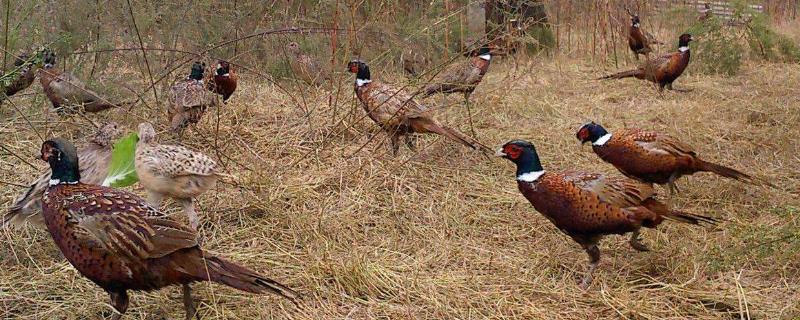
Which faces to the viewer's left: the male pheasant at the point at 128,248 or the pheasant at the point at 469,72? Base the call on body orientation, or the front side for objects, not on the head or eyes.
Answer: the male pheasant

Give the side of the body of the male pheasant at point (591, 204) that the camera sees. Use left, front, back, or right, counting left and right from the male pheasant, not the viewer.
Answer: left

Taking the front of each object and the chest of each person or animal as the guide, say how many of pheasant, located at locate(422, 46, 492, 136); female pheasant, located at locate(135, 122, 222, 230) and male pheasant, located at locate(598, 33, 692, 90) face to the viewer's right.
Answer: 2

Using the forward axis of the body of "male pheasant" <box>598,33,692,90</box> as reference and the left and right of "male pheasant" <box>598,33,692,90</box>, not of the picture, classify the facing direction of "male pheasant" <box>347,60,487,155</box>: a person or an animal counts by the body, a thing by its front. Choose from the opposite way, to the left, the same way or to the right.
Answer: the opposite way

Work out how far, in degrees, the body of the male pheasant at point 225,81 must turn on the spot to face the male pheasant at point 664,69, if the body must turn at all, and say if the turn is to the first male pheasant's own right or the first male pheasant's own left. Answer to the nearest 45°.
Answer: approximately 90° to the first male pheasant's own left

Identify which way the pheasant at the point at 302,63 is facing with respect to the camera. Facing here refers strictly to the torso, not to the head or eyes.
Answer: to the viewer's left

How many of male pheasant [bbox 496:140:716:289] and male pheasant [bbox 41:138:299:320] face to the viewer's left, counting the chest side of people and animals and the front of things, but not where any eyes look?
2

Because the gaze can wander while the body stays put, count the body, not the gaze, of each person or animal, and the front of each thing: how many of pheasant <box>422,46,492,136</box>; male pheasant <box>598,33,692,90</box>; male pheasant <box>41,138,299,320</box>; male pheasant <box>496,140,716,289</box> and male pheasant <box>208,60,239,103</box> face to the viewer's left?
2

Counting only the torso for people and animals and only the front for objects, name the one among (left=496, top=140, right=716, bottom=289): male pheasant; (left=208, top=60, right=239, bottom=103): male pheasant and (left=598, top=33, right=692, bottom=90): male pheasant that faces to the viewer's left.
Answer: (left=496, top=140, right=716, bottom=289): male pheasant

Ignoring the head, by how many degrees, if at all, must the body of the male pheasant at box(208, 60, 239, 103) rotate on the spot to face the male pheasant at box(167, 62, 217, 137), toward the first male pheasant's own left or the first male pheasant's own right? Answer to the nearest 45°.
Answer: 0° — it already faces it

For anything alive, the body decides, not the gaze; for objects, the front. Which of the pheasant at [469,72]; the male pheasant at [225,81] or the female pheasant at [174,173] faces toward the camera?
the male pheasant

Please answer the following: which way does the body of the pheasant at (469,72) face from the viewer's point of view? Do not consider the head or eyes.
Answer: to the viewer's right

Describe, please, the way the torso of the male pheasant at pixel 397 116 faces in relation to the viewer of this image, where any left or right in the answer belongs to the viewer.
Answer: facing to the left of the viewer

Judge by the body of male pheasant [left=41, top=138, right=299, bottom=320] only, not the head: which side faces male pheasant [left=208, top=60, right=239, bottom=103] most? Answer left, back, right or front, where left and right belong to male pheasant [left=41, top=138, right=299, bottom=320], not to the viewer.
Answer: right

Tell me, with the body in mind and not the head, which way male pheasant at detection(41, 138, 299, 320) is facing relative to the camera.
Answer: to the viewer's left
